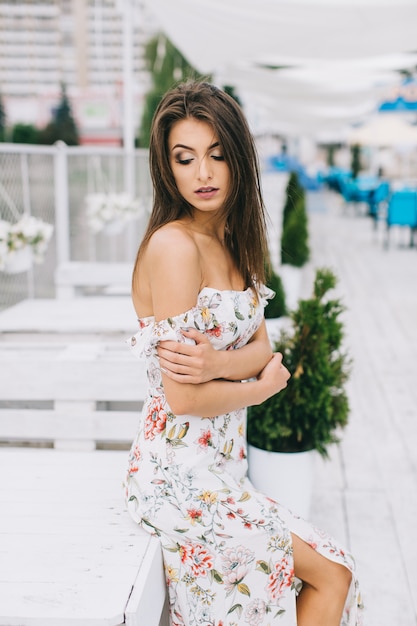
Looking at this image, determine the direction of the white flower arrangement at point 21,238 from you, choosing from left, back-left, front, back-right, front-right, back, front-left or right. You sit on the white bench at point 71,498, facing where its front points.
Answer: back

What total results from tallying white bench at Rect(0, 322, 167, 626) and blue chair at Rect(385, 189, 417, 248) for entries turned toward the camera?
1

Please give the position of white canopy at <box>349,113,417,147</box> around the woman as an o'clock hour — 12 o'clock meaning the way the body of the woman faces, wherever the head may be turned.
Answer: The white canopy is roughly at 8 o'clock from the woman.

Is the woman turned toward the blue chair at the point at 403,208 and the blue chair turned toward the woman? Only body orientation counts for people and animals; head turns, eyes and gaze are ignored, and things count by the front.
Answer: no

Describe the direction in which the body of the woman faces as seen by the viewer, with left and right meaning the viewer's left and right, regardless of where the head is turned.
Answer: facing the viewer and to the right of the viewer

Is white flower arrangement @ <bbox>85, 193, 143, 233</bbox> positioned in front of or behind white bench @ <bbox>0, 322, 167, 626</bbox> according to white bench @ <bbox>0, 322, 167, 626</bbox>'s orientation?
behind

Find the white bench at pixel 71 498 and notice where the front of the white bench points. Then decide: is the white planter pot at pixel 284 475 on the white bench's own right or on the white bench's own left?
on the white bench's own left

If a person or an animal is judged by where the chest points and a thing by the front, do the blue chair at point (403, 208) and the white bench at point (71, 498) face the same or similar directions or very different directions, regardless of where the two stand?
very different directions

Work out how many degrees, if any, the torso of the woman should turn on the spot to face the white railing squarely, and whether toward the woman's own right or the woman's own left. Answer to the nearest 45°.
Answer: approximately 135° to the woman's own left
